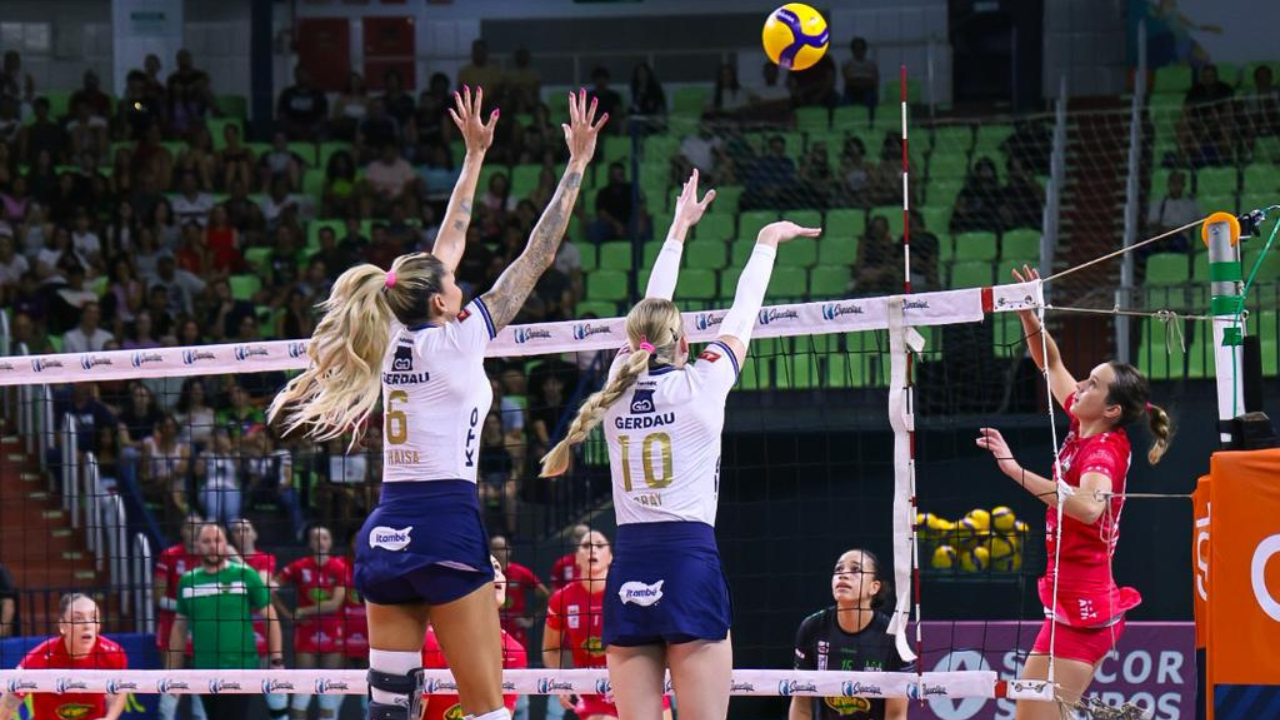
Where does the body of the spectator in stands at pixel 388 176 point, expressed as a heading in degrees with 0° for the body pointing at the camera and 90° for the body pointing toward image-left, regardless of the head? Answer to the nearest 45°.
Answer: approximately 0°

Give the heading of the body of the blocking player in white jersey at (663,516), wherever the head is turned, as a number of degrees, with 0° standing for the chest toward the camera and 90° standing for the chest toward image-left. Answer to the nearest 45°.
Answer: approximately 225°

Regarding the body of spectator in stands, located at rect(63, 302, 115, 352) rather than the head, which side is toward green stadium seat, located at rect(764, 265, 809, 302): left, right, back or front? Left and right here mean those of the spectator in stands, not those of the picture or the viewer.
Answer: left

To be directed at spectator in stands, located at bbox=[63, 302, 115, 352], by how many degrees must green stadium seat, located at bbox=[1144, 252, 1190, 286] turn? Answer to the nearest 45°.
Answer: approximately 90° to its right

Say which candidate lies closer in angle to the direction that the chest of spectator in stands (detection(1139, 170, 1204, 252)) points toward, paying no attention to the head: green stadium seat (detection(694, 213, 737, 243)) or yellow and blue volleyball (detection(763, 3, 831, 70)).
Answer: the yellow and blue volleyball

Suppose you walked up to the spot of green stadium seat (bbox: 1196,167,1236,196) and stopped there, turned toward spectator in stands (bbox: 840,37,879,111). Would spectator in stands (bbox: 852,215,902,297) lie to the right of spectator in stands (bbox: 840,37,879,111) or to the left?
left

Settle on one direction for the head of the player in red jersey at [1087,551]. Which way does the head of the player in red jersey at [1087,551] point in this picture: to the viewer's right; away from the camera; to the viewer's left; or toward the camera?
to the viewer's left

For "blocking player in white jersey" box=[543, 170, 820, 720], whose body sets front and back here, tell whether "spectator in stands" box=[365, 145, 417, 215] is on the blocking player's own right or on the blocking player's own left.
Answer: on the blocking player's own left

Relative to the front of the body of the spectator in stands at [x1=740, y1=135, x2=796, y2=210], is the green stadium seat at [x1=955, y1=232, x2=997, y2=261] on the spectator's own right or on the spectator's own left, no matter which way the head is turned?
on the spectator's own left
